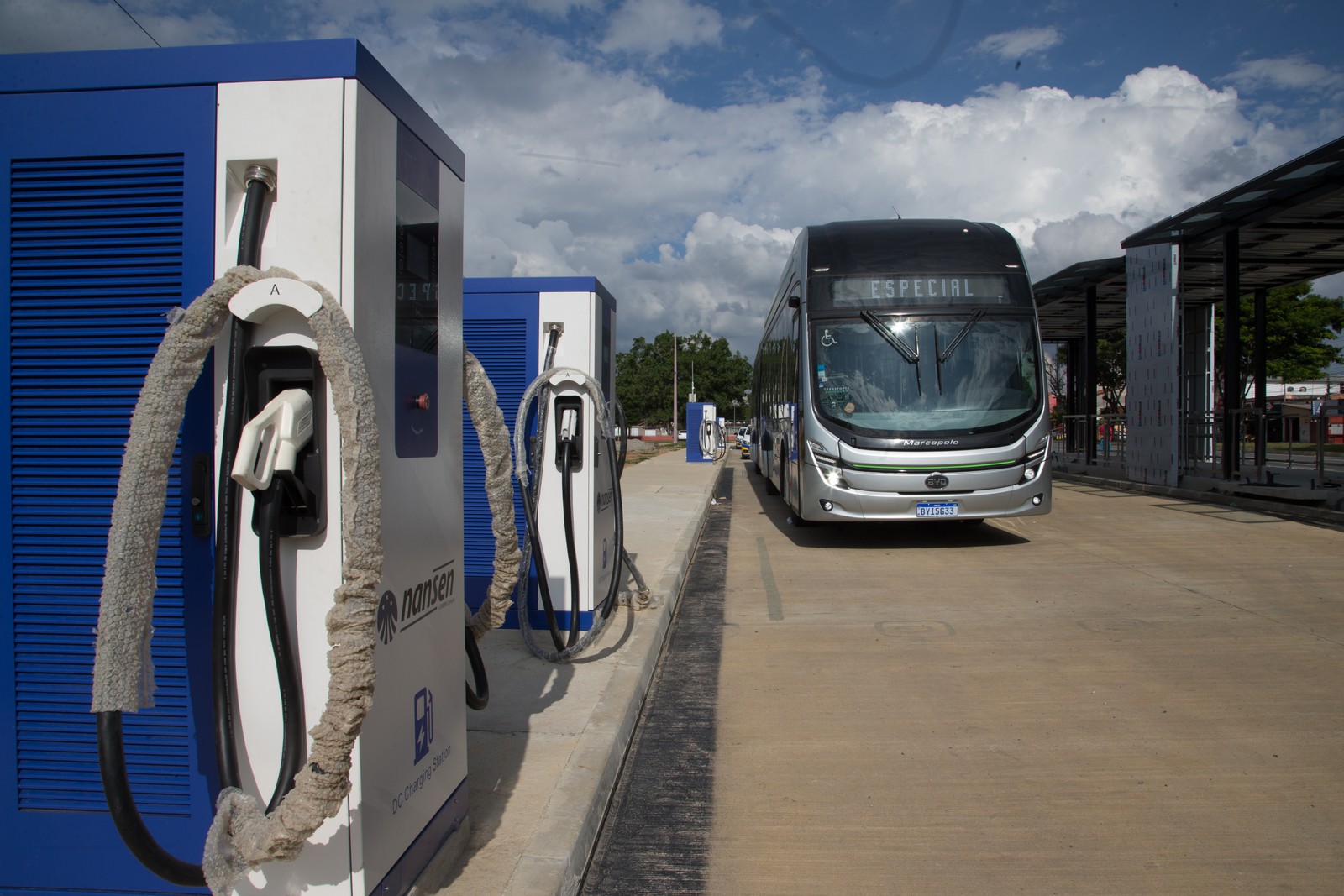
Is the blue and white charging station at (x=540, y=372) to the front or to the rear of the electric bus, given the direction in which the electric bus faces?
to the front

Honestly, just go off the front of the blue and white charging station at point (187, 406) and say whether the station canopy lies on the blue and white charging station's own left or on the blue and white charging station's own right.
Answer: on the blue and white charging station's own left

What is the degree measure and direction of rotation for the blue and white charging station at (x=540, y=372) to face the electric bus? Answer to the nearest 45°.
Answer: approximately 45° to its left

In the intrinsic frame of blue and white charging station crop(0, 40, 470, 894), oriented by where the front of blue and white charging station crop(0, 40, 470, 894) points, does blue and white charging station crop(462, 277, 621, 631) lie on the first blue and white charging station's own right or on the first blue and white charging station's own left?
on the first blue and white charging station's own left

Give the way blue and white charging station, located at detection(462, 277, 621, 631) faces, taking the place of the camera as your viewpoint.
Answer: facing to the right of the viewer

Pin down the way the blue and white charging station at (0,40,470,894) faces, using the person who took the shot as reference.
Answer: facing the viewer and to the right of the viewer

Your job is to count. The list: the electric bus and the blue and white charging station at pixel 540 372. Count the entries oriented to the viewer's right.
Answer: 1

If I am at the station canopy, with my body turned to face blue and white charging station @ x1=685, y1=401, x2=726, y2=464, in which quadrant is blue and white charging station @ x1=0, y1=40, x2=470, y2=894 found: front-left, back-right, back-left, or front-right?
back-left

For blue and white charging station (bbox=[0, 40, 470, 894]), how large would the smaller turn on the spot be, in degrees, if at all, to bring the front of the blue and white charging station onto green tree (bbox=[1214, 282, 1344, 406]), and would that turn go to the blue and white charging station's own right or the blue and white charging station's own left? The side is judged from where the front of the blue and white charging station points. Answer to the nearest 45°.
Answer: approximately 90° to the blue and white charging station's own left

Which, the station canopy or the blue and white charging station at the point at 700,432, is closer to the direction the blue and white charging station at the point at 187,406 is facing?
the station canopy

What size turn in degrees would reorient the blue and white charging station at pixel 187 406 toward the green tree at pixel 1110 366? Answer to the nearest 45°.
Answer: approximately 90° to its left

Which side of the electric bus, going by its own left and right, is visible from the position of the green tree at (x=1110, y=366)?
back

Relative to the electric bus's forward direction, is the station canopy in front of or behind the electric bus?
behind

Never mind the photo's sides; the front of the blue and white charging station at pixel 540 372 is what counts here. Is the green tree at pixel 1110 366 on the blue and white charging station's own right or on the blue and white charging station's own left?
on the blue and white charging station's own left

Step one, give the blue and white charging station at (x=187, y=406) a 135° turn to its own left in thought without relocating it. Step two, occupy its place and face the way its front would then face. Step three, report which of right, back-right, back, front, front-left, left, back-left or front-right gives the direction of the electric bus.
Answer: front-right

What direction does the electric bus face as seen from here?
toward the camera
